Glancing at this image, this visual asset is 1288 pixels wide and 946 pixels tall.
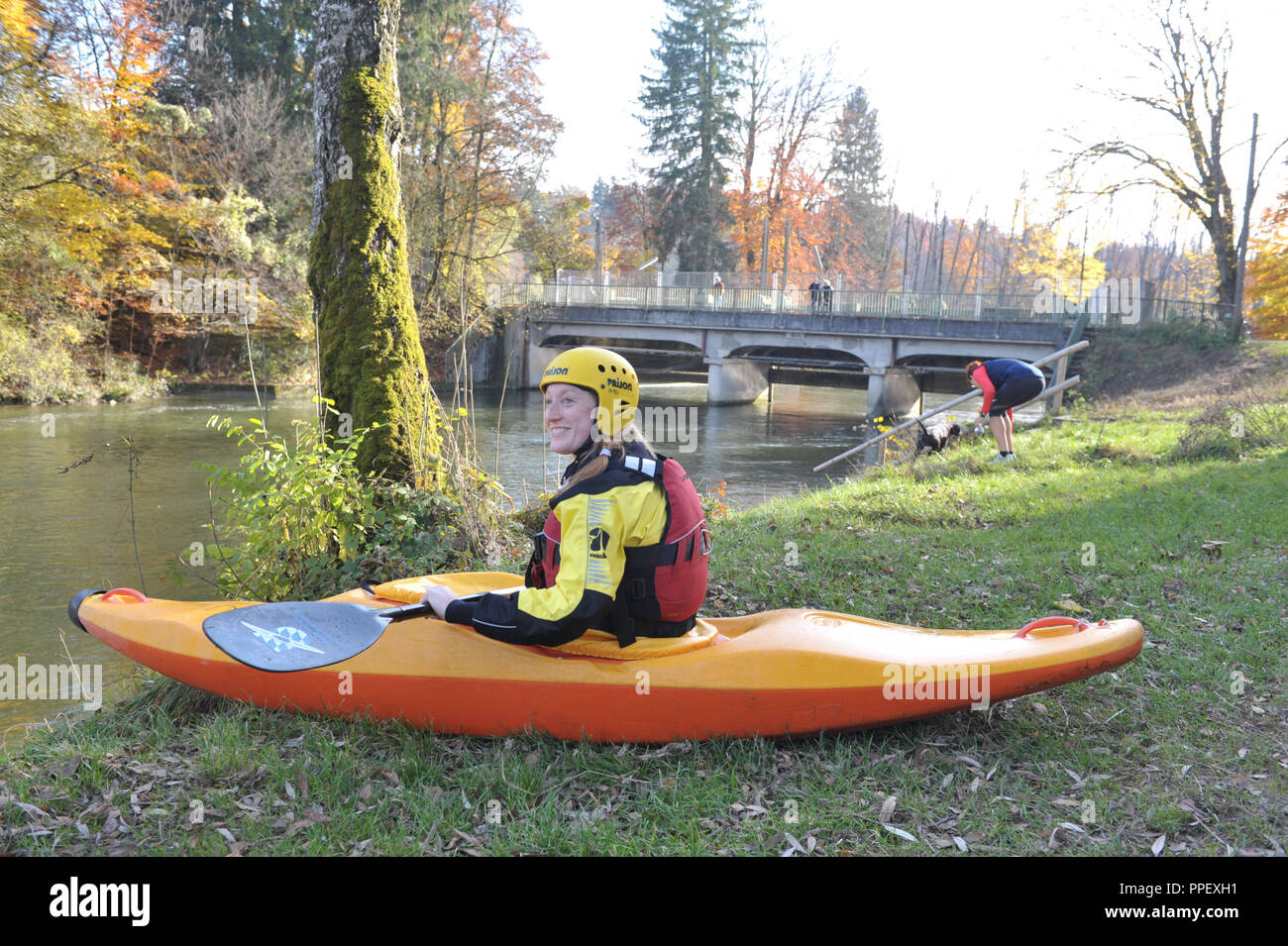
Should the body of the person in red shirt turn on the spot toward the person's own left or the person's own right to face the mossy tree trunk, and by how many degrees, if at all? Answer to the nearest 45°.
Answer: approximately 45° to the person's own left

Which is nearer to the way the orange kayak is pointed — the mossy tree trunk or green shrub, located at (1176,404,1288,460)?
the mossy tree trunk

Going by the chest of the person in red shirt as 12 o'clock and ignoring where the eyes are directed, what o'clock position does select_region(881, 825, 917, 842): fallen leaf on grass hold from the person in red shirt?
The fallen leaf on grass is roughly at 9 o'clock from the person in red shirt.

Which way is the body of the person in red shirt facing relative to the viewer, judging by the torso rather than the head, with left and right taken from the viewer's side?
facing to the left of the viewer

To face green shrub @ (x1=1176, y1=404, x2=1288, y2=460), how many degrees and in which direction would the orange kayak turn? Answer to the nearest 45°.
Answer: approximately 135° to its right

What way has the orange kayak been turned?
to the viewer's left

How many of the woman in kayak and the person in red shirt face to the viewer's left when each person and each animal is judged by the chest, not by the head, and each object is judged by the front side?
2

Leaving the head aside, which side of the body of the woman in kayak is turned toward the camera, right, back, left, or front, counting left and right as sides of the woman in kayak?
left
